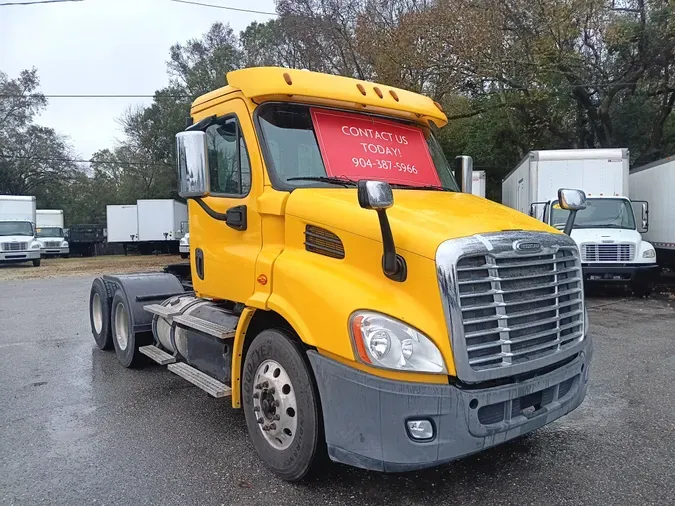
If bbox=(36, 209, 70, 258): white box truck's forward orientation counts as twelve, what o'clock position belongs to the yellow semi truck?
The yellow semi truck is roughly at 12 o'clock from the white box truck.

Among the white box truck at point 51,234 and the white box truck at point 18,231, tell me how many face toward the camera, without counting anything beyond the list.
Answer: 2

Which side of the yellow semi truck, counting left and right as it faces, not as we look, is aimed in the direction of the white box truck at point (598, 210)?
left

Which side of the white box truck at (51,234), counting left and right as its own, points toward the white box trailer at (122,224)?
left

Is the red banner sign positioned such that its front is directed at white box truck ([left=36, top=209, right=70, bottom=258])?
no

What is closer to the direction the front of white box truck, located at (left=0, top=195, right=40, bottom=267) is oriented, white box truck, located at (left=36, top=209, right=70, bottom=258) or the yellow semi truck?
the yellow semi truck

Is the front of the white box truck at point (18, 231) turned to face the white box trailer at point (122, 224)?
no

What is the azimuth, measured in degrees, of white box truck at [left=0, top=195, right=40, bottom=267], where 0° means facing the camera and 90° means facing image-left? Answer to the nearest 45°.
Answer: approximately 0°

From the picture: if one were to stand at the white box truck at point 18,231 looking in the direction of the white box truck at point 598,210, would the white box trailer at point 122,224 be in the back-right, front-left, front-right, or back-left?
back-left

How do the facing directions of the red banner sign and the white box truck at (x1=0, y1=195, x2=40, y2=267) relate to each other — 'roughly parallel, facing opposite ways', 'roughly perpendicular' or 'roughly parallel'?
roughly parallel

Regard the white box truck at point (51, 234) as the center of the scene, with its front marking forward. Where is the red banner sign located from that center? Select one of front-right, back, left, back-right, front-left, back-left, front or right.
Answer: front

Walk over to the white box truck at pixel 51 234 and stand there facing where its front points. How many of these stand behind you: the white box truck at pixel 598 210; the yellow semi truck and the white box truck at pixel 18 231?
0

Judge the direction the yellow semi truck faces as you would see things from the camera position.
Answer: facing the viewer and to the right of the viewer

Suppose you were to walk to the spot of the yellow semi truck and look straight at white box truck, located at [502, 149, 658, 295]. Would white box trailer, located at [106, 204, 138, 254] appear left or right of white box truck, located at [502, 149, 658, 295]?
left

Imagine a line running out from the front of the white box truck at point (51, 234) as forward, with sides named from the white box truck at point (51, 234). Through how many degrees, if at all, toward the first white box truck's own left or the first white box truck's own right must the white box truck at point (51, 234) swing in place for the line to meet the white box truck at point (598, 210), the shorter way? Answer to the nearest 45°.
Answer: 0° — it already faces it

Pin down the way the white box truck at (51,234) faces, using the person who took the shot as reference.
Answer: facing the viewer

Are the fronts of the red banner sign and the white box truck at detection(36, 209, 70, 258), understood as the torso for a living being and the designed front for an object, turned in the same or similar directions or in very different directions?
same or similar directions
